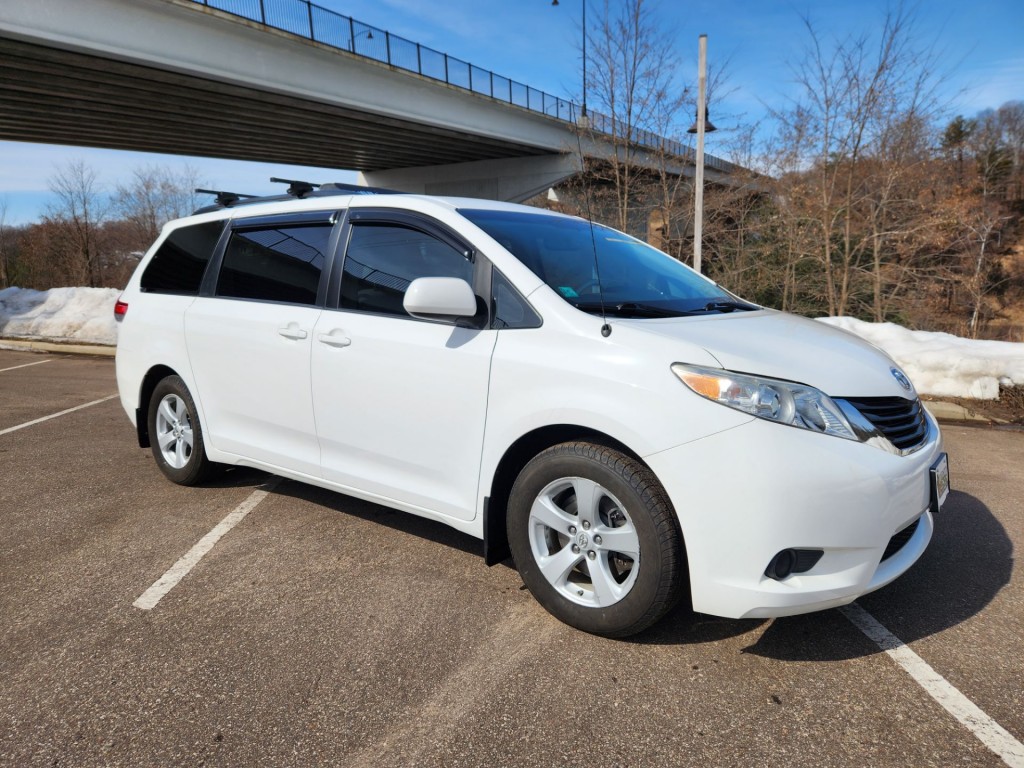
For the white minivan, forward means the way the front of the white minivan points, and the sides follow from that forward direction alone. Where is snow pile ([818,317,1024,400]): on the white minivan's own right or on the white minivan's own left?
on the white minivan's own left

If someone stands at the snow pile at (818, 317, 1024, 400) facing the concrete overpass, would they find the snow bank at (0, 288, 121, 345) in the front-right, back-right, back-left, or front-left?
front-left

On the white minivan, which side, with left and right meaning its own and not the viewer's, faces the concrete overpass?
back

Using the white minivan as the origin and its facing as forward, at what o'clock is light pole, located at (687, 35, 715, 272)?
The light pole is roughly at 8 o'clock from the white minivan.

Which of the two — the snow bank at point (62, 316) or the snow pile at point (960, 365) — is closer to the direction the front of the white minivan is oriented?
the snow pile

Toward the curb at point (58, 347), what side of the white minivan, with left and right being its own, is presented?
back

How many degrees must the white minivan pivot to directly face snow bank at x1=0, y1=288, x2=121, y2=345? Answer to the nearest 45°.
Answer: approximately 180°

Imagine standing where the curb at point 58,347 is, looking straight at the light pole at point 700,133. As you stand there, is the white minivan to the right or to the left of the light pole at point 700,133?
right

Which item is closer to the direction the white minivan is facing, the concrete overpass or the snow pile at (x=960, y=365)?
the snow pile

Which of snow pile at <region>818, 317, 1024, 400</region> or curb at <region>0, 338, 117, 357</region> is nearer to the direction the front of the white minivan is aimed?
the snow pile
